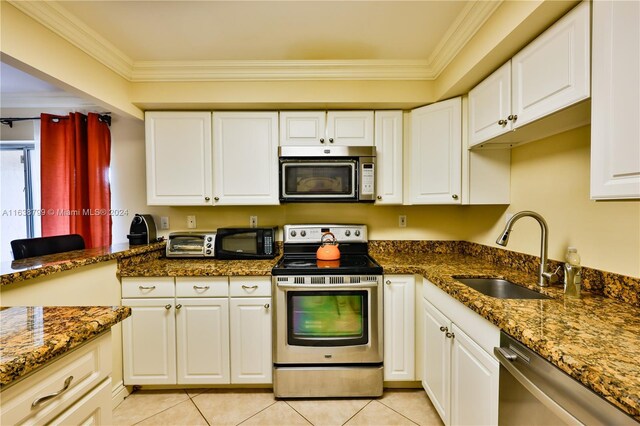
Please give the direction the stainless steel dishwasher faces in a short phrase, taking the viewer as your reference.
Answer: facing the viewer and to the left of the viewer

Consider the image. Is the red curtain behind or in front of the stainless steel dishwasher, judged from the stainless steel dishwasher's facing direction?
in front

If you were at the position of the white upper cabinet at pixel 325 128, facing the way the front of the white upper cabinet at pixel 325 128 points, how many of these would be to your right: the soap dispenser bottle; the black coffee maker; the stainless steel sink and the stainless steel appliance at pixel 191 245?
2

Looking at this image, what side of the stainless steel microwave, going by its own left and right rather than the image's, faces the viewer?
front

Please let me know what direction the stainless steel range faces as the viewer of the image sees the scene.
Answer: facing the viewer

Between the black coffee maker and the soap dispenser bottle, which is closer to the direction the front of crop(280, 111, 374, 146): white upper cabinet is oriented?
the soap dispenser bottle

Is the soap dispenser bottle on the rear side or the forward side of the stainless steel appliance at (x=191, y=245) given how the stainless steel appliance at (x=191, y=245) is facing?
on the forward side

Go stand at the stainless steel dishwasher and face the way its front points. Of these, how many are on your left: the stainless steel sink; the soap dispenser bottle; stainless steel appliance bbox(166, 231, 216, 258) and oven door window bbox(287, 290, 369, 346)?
0

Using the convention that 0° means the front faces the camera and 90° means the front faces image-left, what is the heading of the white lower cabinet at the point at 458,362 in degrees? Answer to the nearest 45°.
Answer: approximately 45°

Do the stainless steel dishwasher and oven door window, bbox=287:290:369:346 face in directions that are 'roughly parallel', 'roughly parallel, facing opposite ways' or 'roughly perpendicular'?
roughly perpendicular

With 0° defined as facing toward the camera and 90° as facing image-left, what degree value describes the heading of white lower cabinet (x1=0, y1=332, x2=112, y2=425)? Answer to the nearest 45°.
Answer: approximately 315°

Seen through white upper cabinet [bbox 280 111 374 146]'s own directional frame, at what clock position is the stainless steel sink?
The stainless steel sink is roughly at 10 o'clock from the white upper cabinet.

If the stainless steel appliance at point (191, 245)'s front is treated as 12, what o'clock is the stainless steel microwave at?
The stainless steel microwave is roughly at 10 o'clock from the stainless steel appliance.

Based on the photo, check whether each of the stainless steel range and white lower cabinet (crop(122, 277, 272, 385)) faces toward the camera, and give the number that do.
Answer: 2

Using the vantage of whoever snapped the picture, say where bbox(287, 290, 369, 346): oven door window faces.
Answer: facing the viewer

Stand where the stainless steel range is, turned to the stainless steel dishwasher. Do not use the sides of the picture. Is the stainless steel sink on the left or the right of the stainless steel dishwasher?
left

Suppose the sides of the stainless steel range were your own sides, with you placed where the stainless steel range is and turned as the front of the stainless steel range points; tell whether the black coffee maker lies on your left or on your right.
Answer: on your right

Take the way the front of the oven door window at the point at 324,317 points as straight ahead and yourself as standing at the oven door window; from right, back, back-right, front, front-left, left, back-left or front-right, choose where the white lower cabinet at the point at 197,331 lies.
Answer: right

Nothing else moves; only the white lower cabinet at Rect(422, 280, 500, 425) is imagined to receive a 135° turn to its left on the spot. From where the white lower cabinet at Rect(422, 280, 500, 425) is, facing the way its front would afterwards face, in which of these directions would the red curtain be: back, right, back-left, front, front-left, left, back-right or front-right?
back

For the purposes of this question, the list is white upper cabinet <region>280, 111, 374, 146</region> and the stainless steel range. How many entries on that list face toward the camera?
2
